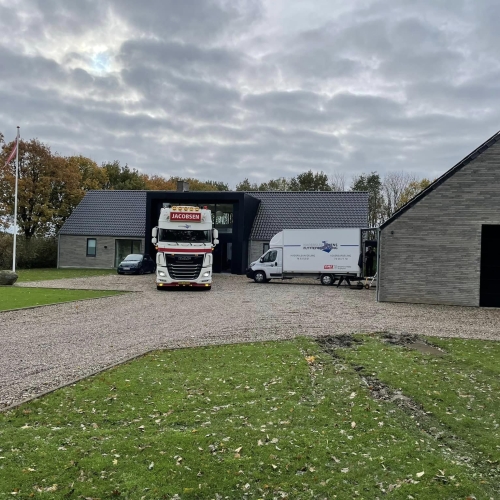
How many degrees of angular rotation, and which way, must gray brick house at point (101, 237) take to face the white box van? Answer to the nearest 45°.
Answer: approximately 45° to its left

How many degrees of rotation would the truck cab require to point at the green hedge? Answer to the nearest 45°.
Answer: approximately 135° to its right

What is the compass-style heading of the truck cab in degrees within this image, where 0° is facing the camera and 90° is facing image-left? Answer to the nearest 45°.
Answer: approximately 0°

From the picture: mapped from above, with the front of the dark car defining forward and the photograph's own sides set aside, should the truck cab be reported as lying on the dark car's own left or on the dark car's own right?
on the dark car's own left

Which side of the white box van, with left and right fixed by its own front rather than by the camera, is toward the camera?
left

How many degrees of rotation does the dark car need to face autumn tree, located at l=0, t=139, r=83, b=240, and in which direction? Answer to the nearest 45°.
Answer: approximately 90° to its right

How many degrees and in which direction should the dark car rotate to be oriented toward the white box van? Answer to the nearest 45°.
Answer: approximately 90° to its left

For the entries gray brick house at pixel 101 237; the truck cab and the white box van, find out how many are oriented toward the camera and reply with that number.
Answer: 2

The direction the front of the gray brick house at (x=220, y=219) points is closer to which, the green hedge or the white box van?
the white box van

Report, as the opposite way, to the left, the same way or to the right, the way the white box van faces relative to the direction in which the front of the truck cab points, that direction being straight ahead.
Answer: to the right

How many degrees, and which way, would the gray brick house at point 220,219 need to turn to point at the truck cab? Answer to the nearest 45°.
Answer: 0° — it already faces it

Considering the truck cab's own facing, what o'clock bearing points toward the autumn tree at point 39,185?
The autumn tree is roughly at 5 o'clock from the truck cab.

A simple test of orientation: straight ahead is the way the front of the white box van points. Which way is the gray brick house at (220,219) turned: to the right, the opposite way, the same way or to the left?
to the left

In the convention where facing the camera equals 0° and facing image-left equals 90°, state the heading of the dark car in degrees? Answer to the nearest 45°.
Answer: approximately 45°
